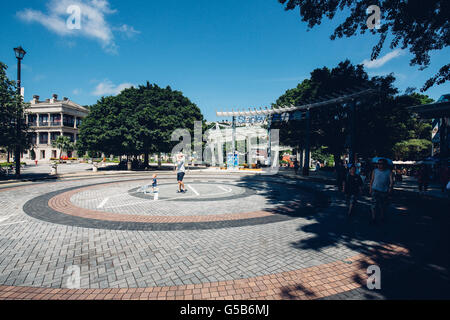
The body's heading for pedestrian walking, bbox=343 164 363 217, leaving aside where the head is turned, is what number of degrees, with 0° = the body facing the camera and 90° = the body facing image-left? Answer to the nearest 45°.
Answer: approximately 0°

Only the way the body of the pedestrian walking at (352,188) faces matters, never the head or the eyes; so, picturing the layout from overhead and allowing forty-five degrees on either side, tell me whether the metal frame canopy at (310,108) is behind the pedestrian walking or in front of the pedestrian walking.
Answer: behind

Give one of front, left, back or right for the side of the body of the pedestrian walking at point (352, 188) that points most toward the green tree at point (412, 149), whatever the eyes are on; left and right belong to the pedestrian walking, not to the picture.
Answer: back

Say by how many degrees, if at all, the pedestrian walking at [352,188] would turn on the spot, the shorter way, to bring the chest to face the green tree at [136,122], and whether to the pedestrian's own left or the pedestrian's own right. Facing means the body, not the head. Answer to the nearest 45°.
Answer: approximately 90° to the pedestrian's own right

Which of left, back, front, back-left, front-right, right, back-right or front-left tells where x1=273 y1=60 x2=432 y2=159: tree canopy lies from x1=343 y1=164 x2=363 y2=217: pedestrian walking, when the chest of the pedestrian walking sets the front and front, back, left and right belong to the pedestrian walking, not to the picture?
back

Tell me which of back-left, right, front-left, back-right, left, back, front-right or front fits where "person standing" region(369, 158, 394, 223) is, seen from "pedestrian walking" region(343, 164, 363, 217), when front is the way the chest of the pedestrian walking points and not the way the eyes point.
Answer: front-left
